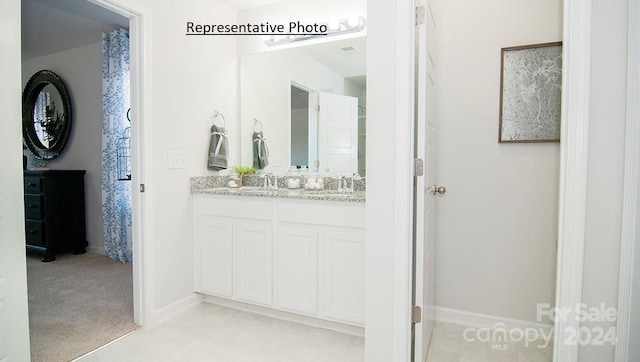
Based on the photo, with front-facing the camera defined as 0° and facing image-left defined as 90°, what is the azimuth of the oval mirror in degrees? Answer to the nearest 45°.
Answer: approximately 45°

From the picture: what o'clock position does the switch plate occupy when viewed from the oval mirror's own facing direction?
The switch plate is roughly at 10 o'clock from the oval mirror.

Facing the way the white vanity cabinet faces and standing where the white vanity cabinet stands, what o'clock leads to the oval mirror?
The oval mirror is roughly at 3 o'clock from the white vanity cabinet.

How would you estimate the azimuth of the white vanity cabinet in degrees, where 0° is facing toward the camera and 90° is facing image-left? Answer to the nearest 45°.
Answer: approximately 45°

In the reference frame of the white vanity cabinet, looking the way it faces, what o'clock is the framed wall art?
The framed wall art is roughly at 8 o'clock from the white vanity cabinet.

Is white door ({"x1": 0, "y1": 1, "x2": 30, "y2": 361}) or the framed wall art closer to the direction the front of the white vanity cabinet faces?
the white door

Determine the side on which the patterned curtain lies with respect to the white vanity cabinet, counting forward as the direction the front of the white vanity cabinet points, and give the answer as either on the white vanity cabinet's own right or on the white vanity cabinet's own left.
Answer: on the white vanity cabinet's own right

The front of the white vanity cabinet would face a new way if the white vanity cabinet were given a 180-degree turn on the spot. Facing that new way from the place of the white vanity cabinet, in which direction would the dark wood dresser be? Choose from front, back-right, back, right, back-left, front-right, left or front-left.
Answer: left
